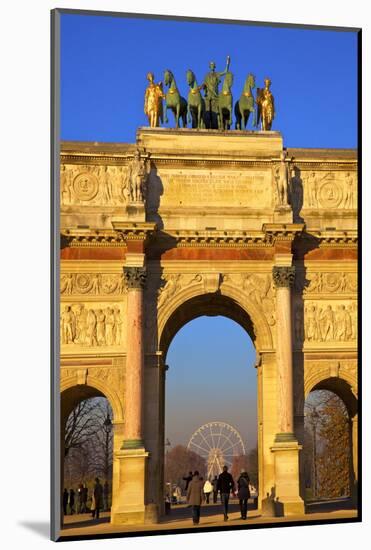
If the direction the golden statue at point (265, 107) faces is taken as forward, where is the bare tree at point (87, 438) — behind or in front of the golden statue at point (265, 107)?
behind
